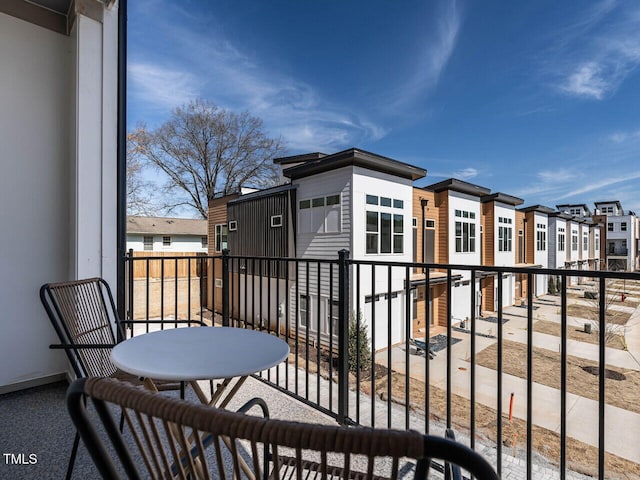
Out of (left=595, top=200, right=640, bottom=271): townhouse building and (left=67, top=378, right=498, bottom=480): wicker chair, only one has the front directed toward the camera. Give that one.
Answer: the townhouse building

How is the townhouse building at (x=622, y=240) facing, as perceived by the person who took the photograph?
facing the viewer

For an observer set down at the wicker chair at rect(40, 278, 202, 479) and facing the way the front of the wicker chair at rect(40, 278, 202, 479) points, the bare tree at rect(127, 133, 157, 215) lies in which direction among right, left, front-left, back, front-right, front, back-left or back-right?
back-left

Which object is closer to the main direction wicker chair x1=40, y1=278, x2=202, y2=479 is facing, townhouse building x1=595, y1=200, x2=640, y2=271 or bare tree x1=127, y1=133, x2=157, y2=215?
the townhouse building

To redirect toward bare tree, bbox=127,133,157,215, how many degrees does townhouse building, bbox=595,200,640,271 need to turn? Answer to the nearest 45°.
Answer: approximately 45° to its right

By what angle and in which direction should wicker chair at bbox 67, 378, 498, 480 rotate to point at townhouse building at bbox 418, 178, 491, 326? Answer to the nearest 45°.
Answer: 0° — it already faces it

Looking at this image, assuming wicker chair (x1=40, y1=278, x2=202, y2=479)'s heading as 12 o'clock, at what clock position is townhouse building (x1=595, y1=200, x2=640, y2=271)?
The townhouse building is roughly at 10 o'clock from the wicker chair.

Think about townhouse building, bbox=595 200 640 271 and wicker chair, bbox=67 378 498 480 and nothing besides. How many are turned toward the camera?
1

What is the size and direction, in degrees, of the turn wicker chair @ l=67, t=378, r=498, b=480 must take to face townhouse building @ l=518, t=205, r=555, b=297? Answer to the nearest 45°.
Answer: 0° — it already faces it

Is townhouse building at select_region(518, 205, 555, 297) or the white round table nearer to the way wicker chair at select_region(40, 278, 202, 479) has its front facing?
the white round table

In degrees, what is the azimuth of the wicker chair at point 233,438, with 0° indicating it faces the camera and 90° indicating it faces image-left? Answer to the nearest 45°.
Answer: approximately 225°

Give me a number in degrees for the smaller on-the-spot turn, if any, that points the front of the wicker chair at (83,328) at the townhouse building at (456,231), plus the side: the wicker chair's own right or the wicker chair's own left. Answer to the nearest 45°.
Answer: approximately 90° to the wicker chair's own left

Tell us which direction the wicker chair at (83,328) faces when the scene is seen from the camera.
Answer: facing the viewer and to the right of the viewer

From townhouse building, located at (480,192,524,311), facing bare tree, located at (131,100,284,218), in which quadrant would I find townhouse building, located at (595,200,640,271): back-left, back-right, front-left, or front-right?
back-right

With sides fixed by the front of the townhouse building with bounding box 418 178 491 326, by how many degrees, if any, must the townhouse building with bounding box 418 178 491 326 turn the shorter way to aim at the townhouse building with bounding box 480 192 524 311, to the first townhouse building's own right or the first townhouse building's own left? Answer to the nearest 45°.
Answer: approximately 90° to the first townhouse building's own left

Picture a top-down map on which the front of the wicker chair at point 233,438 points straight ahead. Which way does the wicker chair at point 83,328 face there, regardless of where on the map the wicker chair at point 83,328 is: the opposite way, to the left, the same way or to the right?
to the right
